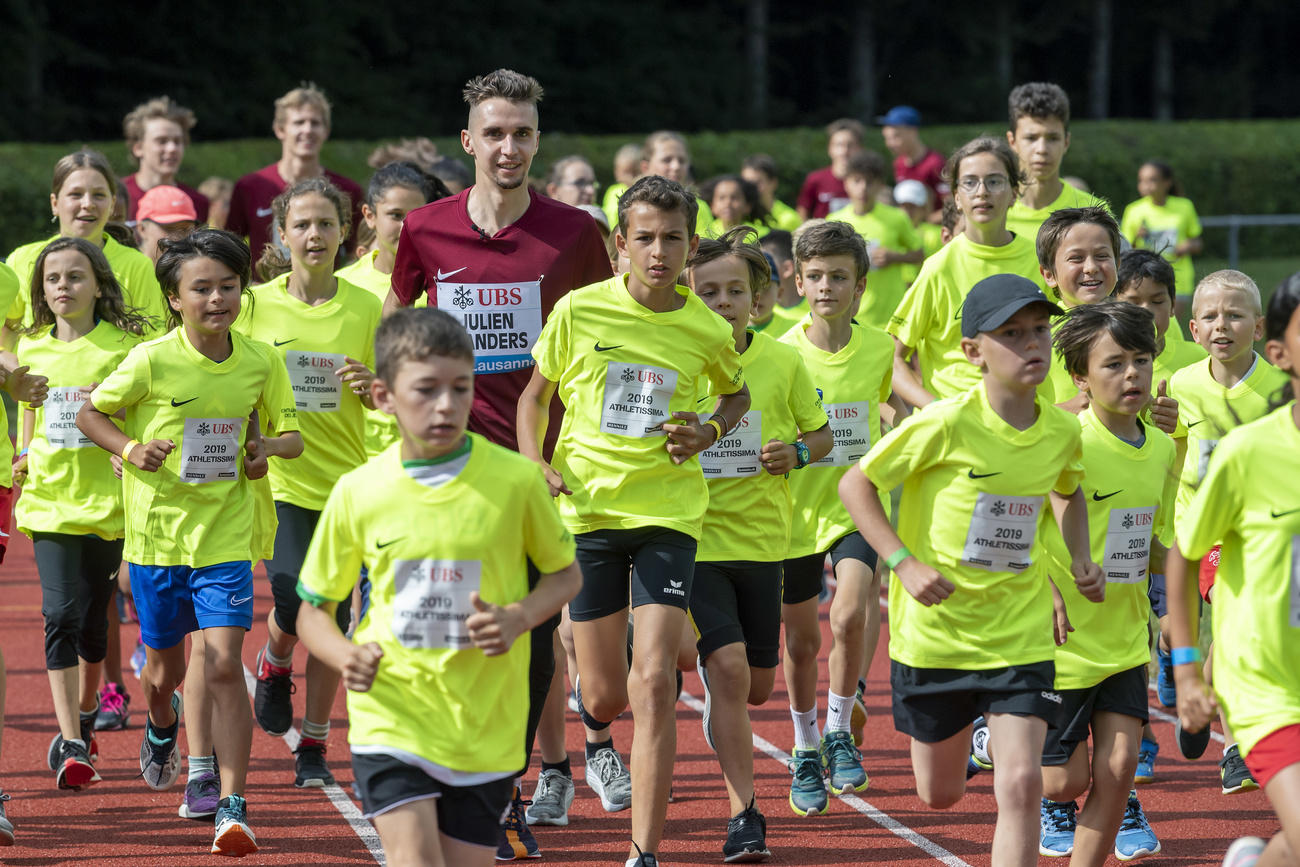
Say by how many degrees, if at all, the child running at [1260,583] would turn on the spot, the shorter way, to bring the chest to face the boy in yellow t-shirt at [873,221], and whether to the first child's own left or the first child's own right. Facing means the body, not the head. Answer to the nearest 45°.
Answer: approximately 135° to the first child's own left

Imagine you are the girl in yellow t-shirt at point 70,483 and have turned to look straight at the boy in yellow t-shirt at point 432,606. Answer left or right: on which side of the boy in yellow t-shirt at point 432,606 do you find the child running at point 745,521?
left

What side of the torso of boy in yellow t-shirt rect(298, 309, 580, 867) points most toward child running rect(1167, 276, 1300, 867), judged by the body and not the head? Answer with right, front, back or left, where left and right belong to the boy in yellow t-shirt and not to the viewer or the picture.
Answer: left

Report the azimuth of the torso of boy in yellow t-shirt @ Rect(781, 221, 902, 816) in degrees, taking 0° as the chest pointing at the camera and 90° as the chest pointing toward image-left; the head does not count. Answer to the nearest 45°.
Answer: approximately 0°

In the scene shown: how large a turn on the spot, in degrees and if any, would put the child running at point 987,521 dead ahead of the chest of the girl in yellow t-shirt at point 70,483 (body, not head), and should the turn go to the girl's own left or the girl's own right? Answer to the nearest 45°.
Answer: approximately 45° to the girl's own left

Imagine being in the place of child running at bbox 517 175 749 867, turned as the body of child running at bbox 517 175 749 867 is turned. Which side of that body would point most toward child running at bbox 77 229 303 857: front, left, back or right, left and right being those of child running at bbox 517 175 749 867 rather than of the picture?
right

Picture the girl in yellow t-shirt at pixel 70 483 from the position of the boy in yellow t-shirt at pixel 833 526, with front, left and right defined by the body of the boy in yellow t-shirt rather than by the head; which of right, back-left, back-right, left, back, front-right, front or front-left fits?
right

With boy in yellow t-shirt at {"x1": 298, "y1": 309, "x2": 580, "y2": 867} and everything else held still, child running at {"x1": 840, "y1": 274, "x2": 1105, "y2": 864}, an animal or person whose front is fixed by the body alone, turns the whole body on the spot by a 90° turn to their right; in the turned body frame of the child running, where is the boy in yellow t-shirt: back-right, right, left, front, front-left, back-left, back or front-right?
front

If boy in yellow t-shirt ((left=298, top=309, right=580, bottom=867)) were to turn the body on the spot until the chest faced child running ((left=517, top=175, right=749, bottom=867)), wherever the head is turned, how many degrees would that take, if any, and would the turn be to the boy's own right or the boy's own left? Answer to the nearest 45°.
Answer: approximately 135° to the boy's own left

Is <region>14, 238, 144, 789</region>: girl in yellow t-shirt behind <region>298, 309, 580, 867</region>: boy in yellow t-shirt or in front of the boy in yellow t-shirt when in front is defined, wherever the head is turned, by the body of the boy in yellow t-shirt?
behind

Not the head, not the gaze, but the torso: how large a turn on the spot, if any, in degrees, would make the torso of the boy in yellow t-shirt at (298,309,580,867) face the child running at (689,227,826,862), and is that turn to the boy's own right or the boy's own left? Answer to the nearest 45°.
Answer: approximately 135° to the boy's own left

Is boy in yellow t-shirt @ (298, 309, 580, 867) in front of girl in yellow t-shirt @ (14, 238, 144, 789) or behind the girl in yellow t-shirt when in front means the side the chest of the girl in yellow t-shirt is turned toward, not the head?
in front
